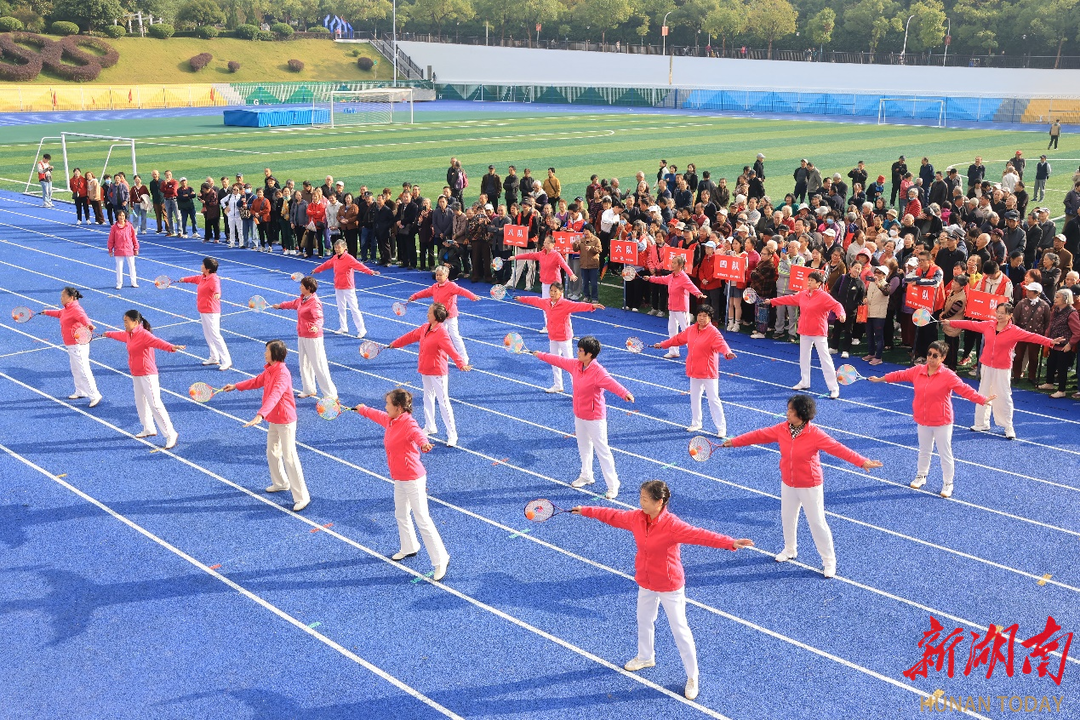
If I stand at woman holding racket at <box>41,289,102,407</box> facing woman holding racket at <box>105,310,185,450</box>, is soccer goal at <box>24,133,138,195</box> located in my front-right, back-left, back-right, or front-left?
back-left

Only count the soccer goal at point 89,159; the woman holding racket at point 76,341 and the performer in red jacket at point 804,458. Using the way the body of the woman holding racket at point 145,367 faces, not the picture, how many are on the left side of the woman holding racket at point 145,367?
1

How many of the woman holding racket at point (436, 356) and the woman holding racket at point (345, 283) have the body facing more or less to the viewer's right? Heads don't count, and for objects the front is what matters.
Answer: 0

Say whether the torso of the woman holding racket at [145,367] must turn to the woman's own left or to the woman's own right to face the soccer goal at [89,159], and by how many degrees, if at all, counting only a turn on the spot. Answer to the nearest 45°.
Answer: approximately 135° to the woman's own right

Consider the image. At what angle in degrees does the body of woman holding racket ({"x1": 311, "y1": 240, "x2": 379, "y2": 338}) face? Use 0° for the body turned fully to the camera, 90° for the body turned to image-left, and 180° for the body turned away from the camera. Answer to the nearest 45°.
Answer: approximately 45°

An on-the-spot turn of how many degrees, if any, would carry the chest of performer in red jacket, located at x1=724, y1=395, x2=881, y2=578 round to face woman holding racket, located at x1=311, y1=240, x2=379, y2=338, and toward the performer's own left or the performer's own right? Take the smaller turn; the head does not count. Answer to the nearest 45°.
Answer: approximately 90° to the performer's own right

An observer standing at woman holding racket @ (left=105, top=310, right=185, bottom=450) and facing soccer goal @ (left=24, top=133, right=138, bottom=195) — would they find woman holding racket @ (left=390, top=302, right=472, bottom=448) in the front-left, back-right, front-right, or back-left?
back-right

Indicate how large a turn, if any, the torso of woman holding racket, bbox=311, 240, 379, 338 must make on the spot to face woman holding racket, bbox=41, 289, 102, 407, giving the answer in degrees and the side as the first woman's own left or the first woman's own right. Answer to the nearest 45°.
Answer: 0° — they already face them

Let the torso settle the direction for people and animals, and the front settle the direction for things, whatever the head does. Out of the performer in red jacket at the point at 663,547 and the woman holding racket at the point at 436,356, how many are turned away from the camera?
0

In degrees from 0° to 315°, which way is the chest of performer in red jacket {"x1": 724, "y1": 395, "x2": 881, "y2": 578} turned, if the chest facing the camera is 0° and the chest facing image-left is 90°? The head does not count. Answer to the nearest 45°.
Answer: approximately 45°
